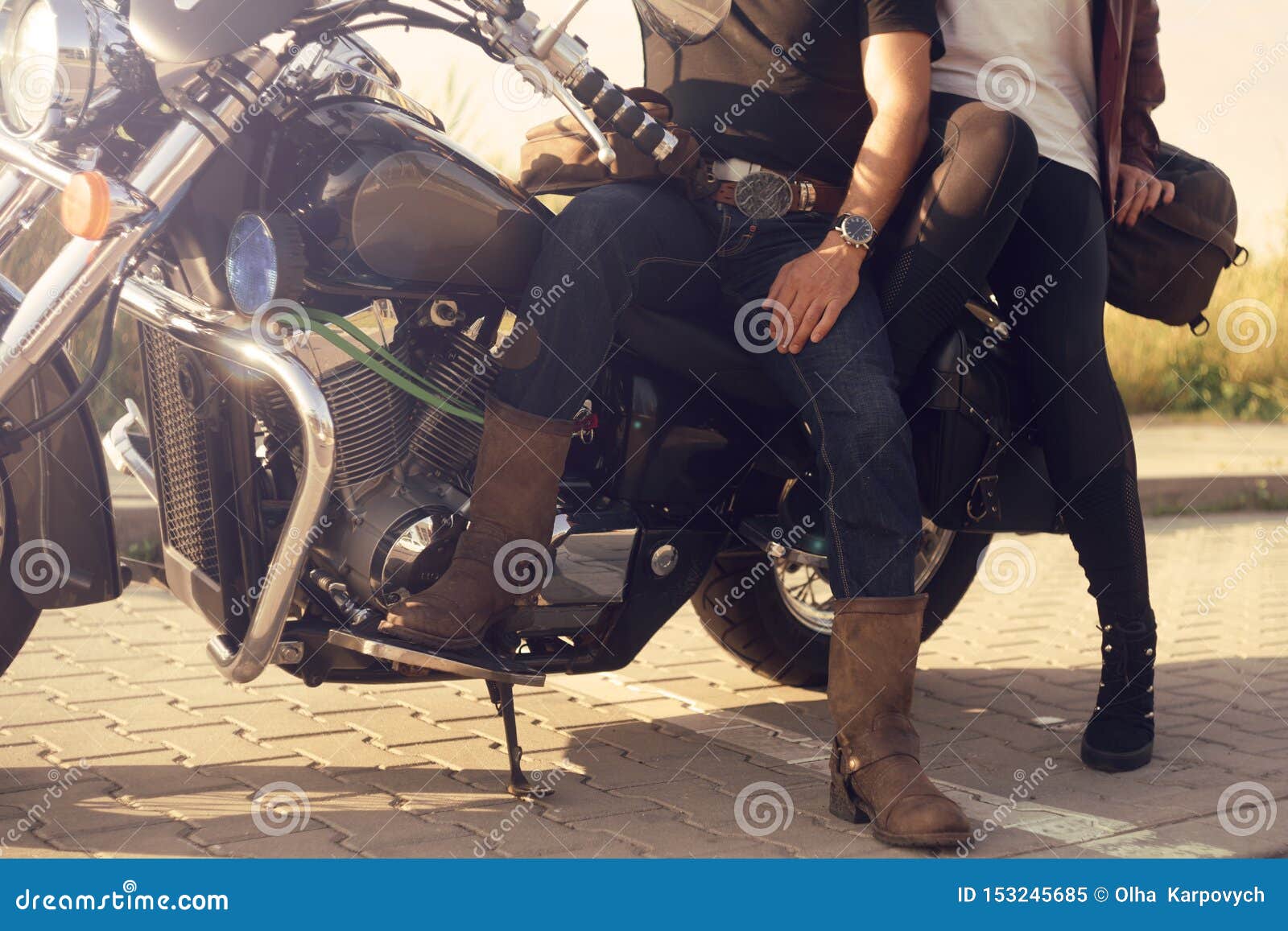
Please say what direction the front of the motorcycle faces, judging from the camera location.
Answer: facing the viewer and to the left of the viewer

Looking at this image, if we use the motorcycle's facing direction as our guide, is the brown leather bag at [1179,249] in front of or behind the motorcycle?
behind
